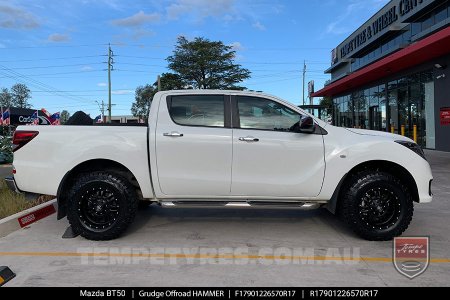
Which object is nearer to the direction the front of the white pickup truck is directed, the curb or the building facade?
the building facade

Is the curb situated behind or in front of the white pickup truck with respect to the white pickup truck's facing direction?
behind

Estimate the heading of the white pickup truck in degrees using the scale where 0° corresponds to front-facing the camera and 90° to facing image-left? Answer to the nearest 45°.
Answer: approximately 270°

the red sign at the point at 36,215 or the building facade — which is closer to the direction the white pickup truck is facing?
the building facade

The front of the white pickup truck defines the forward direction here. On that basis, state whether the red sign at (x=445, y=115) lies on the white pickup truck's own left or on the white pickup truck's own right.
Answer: on the white pickup truck's own left

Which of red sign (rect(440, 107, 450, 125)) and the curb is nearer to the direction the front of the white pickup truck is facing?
the red sign

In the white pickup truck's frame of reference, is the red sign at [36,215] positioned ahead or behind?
behind
